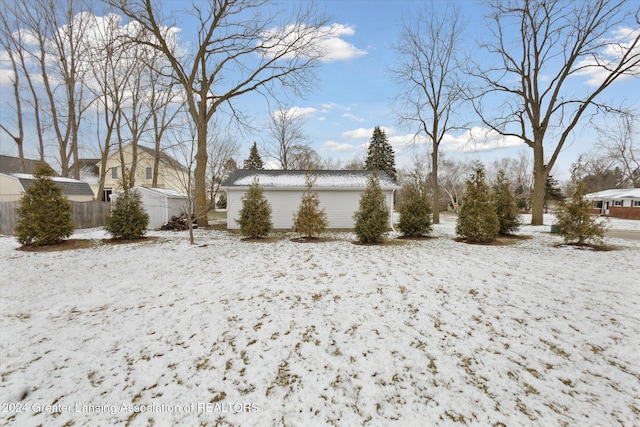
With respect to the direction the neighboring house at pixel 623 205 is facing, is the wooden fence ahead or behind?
ahead

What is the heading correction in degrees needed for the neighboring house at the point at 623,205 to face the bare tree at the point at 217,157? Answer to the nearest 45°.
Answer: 0° — it already faces it

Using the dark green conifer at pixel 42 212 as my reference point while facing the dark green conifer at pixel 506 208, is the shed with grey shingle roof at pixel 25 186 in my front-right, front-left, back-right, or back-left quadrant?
back-left

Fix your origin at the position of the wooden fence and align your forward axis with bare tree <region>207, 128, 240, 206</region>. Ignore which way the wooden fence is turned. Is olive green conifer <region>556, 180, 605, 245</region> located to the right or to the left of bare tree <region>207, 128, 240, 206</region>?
right

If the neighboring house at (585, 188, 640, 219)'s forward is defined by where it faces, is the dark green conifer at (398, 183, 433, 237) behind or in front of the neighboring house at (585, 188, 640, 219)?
in front

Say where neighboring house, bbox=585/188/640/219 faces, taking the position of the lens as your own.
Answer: facing the viewer and to the left of the viewer

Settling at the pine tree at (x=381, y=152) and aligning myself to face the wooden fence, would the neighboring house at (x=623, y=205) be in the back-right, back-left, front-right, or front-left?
back-left
